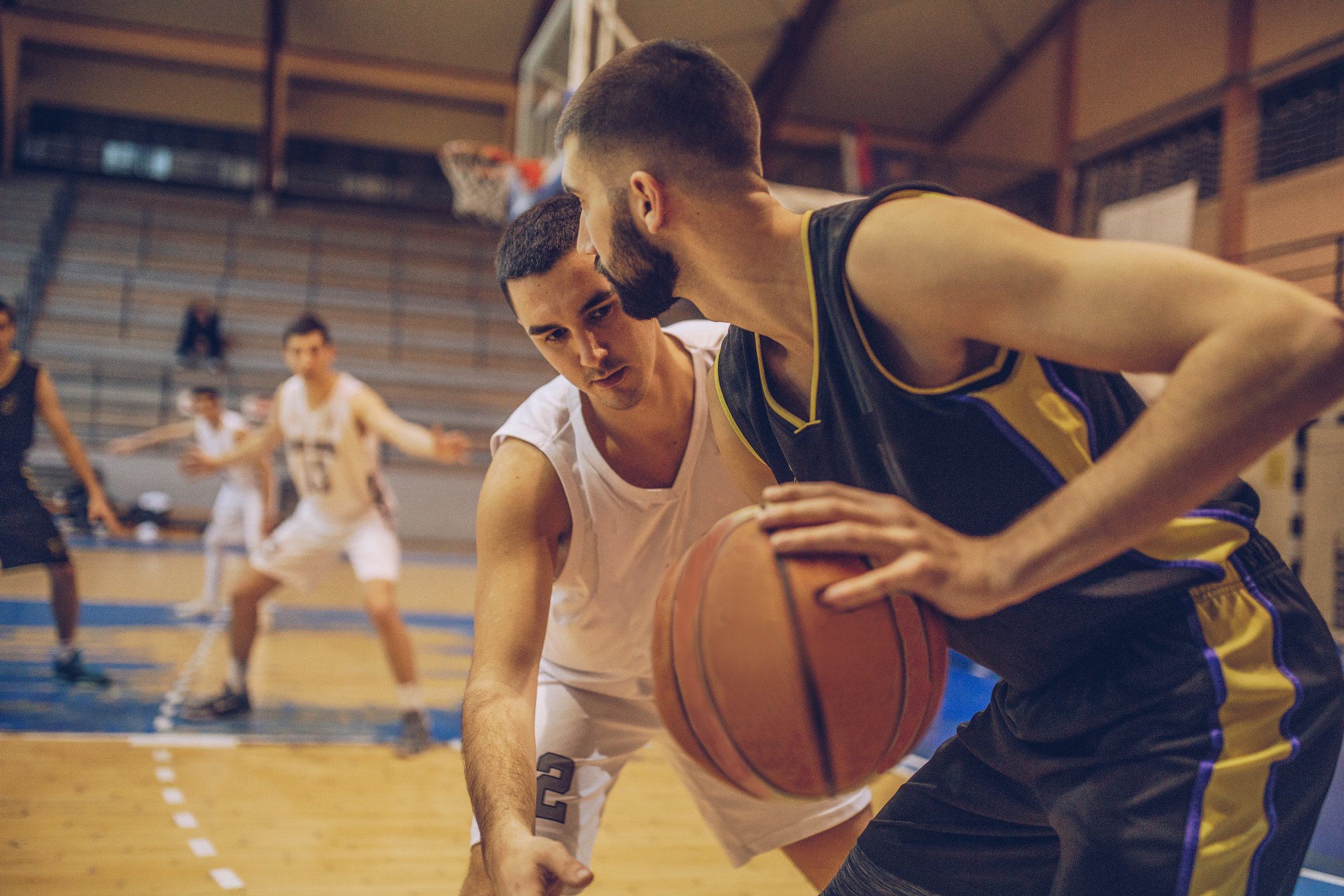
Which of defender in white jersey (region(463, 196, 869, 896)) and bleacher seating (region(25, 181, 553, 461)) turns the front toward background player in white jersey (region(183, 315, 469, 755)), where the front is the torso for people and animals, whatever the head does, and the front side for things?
the bleacher seating

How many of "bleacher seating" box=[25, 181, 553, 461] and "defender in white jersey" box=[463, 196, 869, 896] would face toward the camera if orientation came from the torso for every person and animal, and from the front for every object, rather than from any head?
2

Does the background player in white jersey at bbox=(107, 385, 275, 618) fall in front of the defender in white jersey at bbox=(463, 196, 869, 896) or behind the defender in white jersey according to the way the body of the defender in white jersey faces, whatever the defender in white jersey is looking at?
behind

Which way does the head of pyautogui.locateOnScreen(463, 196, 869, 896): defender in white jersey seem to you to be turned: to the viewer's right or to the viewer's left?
to the viewer's right

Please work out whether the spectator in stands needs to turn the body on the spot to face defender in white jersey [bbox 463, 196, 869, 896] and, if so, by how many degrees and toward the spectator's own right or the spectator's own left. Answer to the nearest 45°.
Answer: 0° — they already face them

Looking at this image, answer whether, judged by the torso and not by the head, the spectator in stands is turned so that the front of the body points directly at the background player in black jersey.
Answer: yes

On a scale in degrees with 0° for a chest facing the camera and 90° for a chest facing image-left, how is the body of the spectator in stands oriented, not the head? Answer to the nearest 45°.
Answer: approximately 0°

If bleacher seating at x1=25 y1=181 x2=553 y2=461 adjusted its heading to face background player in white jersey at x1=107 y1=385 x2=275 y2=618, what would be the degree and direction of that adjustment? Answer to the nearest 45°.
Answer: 0° — it already faces them

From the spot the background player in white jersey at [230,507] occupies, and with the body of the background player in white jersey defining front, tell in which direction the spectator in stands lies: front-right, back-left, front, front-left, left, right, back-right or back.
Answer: back-right

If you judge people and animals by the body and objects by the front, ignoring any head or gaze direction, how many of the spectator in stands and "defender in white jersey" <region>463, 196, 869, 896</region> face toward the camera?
2
